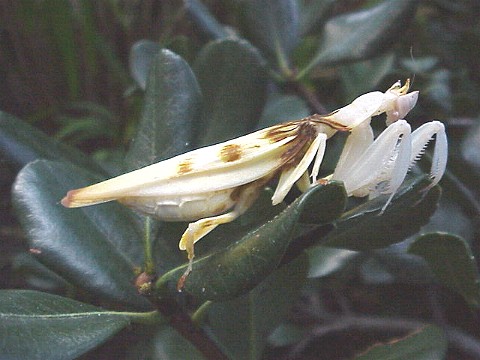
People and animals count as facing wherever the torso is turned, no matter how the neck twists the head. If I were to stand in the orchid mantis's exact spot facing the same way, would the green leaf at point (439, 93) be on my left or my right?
on my left

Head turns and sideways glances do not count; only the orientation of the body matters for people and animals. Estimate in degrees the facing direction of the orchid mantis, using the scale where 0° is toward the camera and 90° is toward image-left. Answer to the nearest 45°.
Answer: approximately 270°
